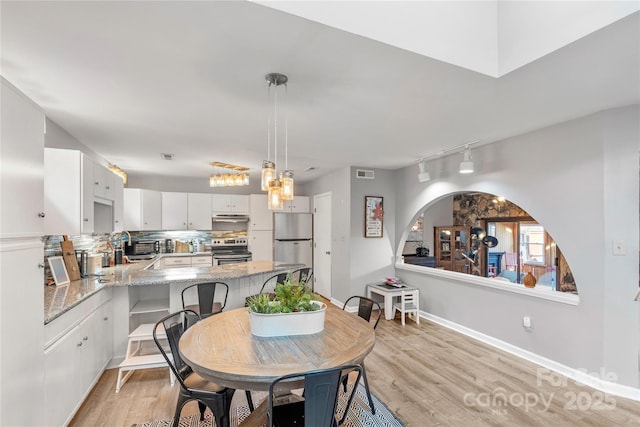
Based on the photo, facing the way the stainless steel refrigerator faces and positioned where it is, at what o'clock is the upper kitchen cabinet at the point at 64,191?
The upper kitchen cabinet is roughly at 1 o'clock from the stainless steel refrigerator.

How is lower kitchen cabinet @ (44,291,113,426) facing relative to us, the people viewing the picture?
facing the viewer and to the right of the viewer

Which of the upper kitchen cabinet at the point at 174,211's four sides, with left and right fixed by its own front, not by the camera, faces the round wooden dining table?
front

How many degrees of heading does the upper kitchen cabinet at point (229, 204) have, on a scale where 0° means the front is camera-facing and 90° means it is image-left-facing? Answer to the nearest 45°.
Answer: approximately 0°

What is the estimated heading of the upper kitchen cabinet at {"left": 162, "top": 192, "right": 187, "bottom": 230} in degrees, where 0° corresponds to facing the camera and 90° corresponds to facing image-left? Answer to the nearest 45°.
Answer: approximately 0°

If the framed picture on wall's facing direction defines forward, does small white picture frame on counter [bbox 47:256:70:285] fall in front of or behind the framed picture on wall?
in front

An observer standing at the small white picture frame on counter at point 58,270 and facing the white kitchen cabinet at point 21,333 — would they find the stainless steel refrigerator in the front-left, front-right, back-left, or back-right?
back-left

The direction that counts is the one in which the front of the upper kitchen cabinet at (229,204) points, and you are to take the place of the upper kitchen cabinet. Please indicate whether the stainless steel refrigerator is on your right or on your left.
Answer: on your left

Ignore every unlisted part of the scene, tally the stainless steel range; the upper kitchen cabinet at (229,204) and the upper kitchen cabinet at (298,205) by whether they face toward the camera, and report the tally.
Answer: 3

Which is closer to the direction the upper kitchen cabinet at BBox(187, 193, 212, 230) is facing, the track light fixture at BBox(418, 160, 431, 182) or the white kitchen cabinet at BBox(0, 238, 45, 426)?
the white kitchen cabinet
